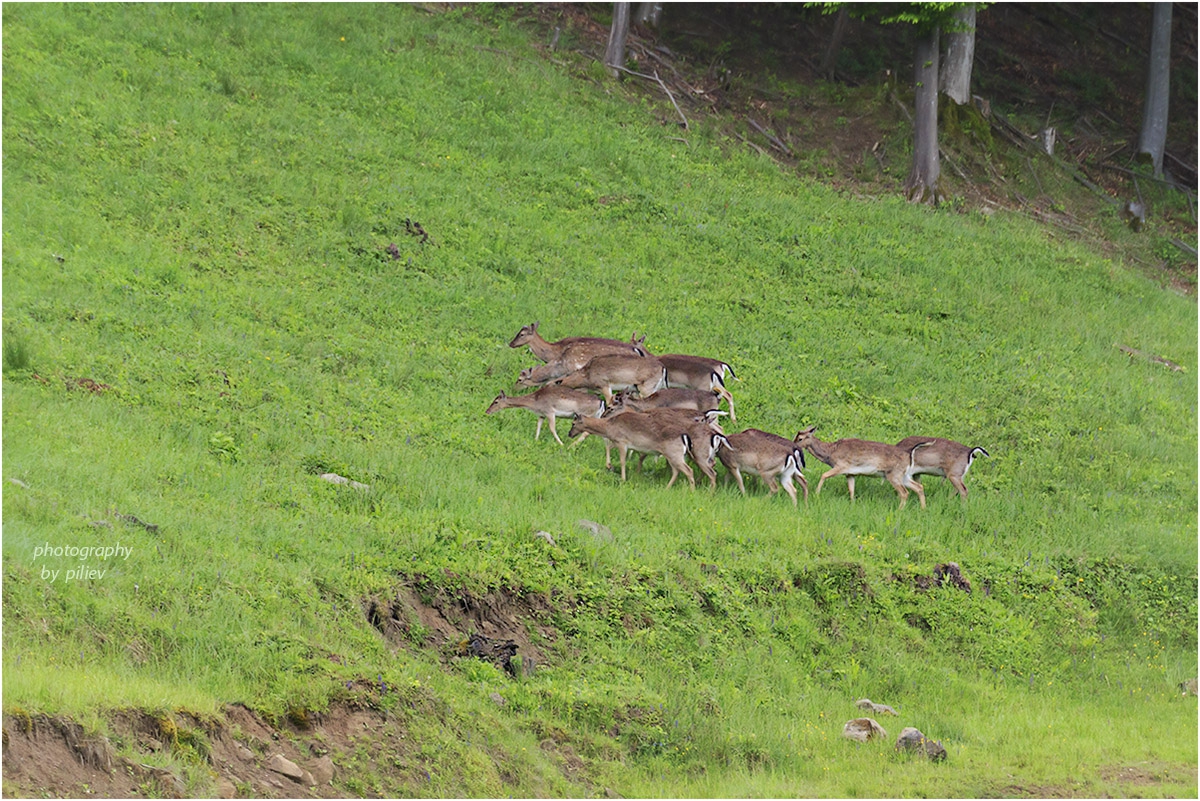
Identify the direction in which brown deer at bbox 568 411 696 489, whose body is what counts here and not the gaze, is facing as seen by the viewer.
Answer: to the viewer's left

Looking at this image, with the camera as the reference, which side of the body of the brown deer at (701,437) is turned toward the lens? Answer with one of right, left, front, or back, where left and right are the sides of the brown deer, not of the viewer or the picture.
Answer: left

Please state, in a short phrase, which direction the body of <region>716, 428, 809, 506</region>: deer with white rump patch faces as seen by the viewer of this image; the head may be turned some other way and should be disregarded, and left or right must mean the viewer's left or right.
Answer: facing away from the viewer and to the left of the viewer

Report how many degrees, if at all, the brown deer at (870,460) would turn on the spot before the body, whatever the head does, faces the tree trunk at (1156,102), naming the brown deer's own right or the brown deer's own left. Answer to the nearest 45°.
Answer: approximately 90° to the brown deer's own right

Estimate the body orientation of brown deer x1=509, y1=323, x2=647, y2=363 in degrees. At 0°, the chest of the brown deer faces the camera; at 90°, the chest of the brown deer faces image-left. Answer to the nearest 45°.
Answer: approximately 90°

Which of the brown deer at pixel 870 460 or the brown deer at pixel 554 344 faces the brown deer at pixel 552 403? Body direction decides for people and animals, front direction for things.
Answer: the brown deer at pixel 870 460

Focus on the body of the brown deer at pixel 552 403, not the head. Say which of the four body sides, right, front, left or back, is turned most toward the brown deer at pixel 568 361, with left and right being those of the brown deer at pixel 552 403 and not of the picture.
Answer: right

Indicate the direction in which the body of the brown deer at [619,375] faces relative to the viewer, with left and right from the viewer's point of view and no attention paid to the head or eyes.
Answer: facing to the left of the viewer

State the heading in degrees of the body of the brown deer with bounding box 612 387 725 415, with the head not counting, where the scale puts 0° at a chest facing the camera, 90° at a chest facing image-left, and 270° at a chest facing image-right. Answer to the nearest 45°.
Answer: approximately 90°

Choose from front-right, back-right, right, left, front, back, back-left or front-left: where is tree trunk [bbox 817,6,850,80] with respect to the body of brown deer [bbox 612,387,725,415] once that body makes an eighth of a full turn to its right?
front-right

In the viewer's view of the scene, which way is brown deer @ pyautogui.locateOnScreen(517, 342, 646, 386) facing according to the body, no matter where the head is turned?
to the viewer's left

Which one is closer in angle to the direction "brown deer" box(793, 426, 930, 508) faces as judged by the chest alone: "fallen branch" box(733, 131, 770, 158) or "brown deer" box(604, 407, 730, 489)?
the brown deer

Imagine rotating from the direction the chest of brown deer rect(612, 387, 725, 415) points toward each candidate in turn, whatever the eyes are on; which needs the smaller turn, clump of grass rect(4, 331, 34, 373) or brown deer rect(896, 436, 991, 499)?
the clump of grass

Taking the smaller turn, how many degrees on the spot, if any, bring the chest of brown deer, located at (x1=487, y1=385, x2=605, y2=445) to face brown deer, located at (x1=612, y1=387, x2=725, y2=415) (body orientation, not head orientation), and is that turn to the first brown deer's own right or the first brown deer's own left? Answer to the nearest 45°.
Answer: approximately 180°

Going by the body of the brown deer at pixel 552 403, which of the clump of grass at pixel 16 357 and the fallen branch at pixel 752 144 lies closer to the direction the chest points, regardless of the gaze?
the clump of grass

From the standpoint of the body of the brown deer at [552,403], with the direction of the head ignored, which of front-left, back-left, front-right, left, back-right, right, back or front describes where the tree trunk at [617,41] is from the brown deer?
right

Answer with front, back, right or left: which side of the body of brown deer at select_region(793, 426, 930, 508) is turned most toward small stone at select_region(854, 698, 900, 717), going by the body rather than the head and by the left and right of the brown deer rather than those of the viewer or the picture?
left
